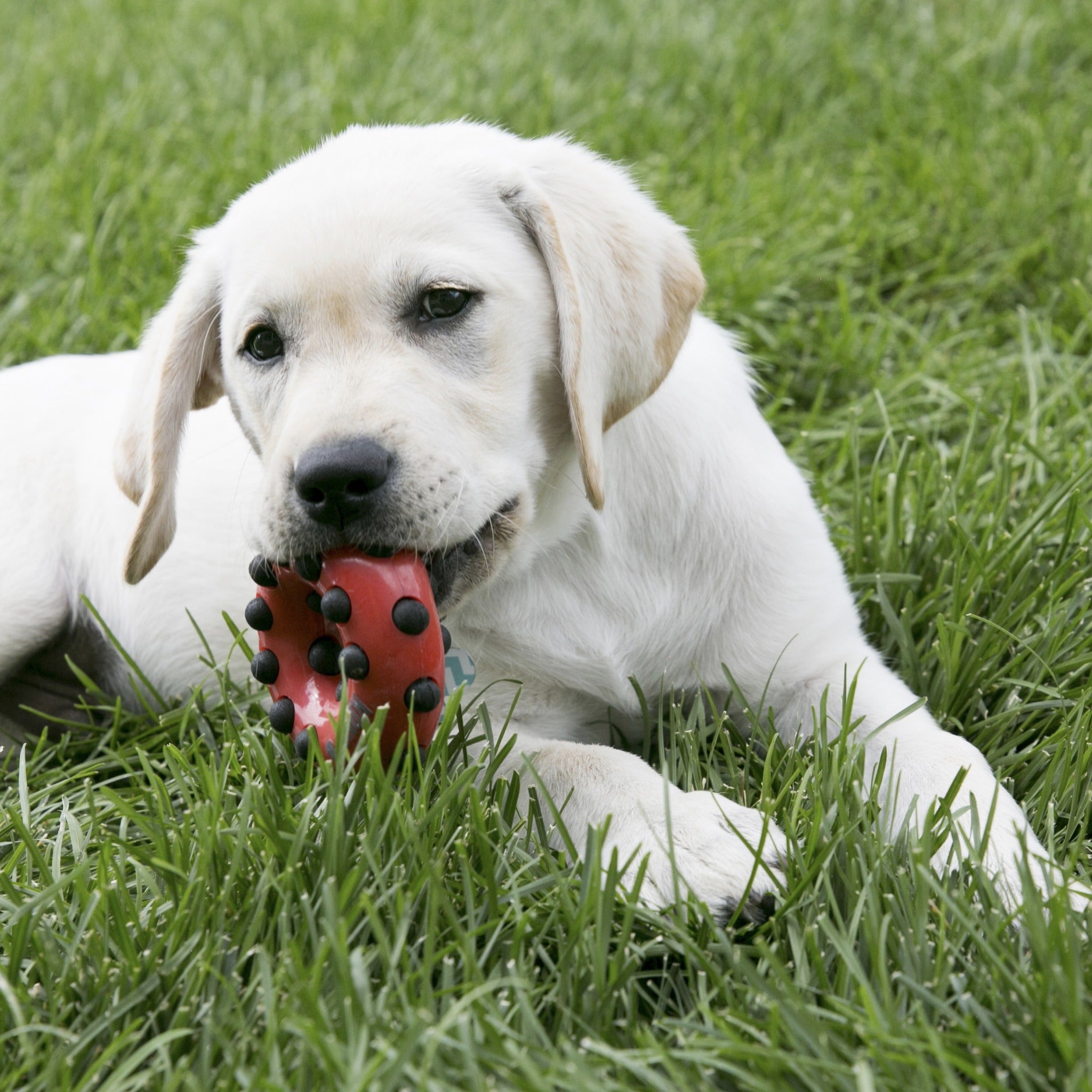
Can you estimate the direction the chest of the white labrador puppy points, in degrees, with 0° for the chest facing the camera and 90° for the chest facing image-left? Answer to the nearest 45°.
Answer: approximately 315°
